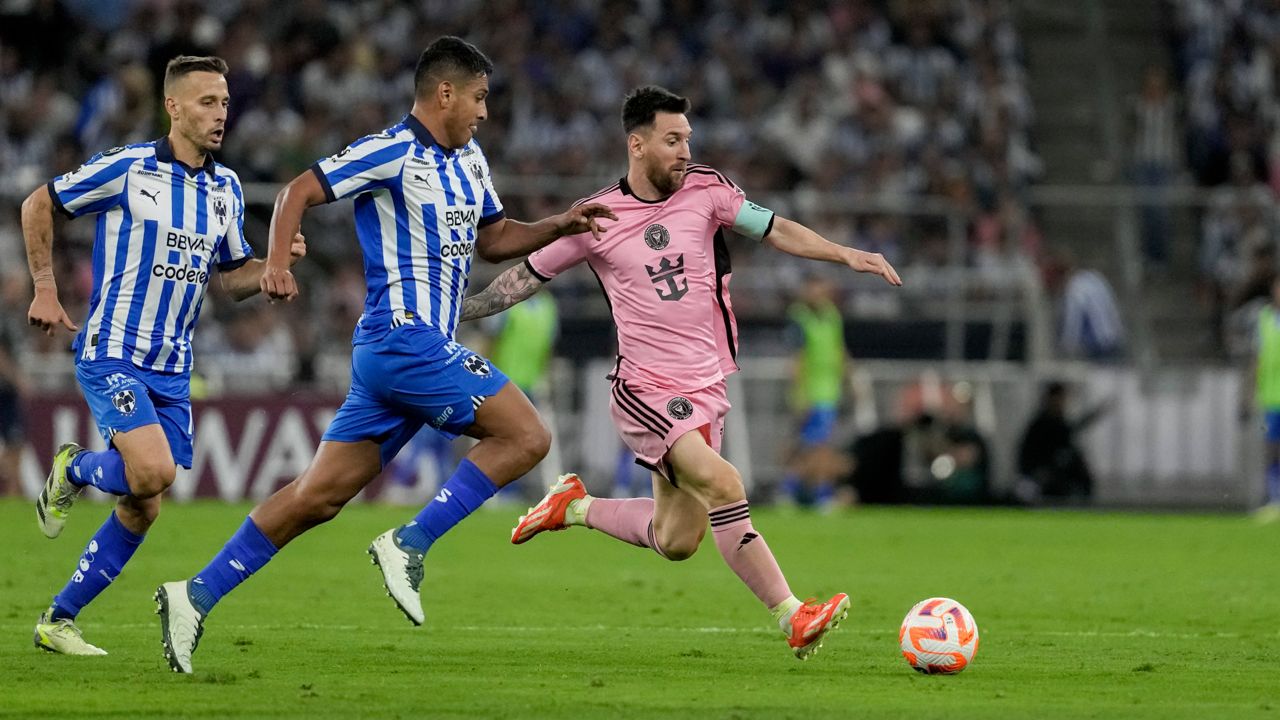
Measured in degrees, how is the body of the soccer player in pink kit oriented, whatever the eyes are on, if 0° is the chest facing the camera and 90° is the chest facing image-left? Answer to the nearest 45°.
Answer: approximately 315°

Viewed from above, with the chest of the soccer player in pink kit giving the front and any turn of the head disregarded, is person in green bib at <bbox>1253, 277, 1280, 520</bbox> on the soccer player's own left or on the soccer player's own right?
on the soccer player's own left

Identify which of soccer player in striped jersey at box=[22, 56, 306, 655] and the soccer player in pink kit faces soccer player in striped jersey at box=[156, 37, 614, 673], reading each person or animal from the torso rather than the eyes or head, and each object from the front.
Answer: soccer player in striped jersey at box=[22, 56, 306, 655]

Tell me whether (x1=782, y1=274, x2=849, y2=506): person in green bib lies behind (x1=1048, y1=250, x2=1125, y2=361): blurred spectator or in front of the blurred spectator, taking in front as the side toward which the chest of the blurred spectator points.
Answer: in front

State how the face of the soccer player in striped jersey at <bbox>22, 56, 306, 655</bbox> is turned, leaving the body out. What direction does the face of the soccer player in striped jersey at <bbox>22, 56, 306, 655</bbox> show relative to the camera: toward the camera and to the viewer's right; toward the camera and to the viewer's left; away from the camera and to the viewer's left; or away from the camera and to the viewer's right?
toward the camera and to the viewer's right

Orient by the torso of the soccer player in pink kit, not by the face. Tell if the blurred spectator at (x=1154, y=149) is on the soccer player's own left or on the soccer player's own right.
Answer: on the soccer player's own left
